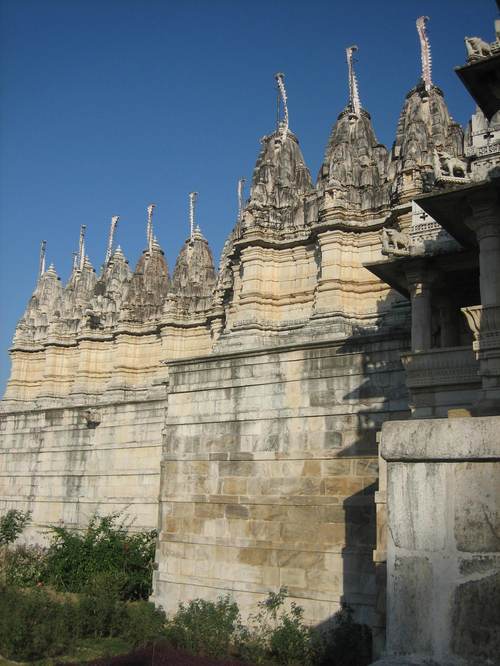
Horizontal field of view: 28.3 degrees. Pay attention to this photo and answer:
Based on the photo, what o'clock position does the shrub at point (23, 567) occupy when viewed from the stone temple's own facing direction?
The shrub is roughly at 3 o'clock from the stone temple.

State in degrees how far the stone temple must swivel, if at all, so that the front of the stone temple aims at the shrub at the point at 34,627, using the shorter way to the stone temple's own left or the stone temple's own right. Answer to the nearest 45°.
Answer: approximately 45° to the stone temple's own right
